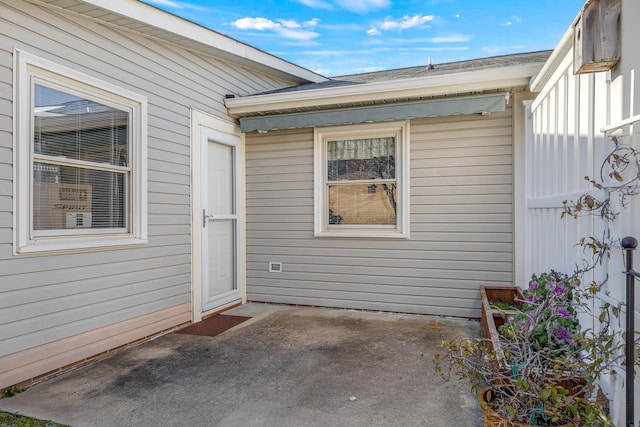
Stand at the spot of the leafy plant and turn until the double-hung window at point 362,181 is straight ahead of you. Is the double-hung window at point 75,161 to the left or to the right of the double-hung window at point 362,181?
left

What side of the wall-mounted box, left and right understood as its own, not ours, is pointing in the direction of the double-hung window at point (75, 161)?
front

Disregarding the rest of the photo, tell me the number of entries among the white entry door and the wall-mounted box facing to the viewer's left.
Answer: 1

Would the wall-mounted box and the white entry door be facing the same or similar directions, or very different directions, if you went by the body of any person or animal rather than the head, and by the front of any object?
very different directions

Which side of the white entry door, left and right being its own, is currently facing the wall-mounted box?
front

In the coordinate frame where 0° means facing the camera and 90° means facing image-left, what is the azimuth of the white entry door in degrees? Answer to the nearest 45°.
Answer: approximately 315°

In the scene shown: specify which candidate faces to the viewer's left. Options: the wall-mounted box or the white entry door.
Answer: the wall-mounted box

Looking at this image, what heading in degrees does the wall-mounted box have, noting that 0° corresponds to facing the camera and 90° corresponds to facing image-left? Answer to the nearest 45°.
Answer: approximately 90°

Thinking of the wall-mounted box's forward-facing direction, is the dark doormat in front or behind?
in front
